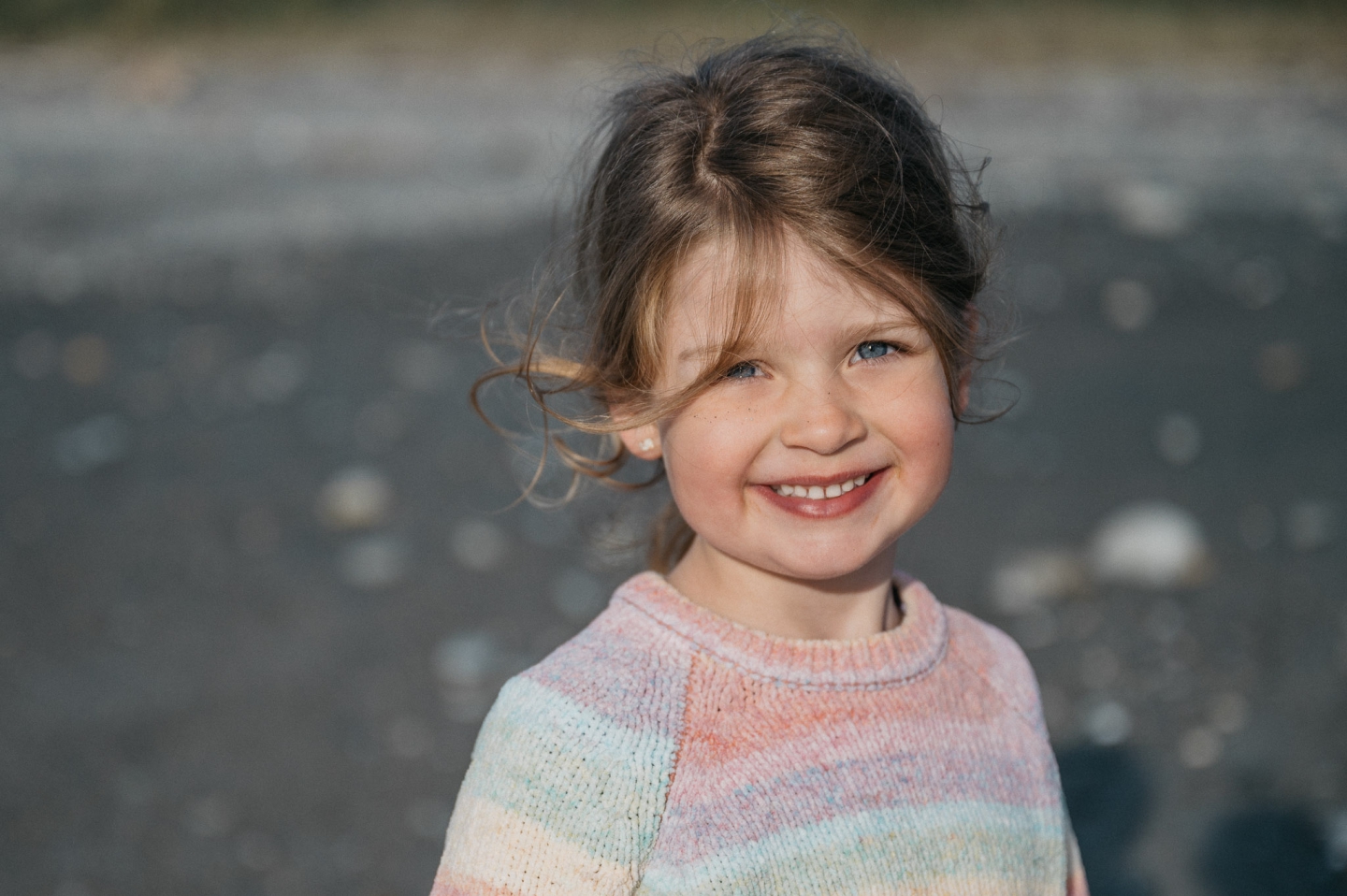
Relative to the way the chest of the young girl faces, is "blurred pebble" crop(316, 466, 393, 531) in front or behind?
behind

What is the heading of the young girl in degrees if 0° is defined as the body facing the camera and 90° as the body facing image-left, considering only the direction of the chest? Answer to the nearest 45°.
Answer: approximately 315°

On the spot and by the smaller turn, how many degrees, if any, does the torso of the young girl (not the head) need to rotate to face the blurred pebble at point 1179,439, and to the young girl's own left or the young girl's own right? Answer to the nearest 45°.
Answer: approximately 90° to the young girl's own left

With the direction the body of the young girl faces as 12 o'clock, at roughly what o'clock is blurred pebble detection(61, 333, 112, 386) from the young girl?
The blurred pebble is roughly at 6 o'clock from the young girl.

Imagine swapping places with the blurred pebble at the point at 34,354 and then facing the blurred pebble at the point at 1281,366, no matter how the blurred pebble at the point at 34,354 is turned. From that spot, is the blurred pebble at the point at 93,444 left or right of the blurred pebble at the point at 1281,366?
right

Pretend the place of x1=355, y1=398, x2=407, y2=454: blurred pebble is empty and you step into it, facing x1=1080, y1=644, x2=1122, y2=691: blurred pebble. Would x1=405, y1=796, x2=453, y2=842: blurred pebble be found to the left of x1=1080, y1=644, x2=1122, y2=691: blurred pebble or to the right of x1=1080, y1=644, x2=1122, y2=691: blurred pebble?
right

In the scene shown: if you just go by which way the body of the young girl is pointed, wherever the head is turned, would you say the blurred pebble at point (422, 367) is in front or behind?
behind

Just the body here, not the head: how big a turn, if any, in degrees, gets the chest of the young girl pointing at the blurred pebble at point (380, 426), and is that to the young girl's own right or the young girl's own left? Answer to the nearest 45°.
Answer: approximately 180°

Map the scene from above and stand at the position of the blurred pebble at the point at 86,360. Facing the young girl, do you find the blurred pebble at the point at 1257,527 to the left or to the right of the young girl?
left

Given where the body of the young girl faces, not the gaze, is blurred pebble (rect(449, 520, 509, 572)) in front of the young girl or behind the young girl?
behind

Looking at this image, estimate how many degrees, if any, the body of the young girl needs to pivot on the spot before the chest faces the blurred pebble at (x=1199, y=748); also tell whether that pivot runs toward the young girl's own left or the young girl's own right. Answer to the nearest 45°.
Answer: approximately 90° to the young girl's own left

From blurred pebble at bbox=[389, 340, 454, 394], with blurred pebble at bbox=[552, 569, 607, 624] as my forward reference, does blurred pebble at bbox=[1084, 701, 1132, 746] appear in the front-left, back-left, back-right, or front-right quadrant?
front-left

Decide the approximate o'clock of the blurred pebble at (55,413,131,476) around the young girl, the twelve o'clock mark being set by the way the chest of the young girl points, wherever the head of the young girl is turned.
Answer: The blurred pebble is roughly at 6 o'clock from the young girl.

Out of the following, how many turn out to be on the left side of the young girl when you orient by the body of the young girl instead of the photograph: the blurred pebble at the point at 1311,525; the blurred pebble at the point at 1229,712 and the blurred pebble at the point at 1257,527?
3

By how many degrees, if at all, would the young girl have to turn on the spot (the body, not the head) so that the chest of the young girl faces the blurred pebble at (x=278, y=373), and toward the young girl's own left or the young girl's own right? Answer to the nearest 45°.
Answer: approximately 180°

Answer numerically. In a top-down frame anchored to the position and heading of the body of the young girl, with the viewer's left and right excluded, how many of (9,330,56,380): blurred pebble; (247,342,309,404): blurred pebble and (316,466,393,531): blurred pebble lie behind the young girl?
3

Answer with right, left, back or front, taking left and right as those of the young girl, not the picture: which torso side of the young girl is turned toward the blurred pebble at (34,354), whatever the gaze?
back
